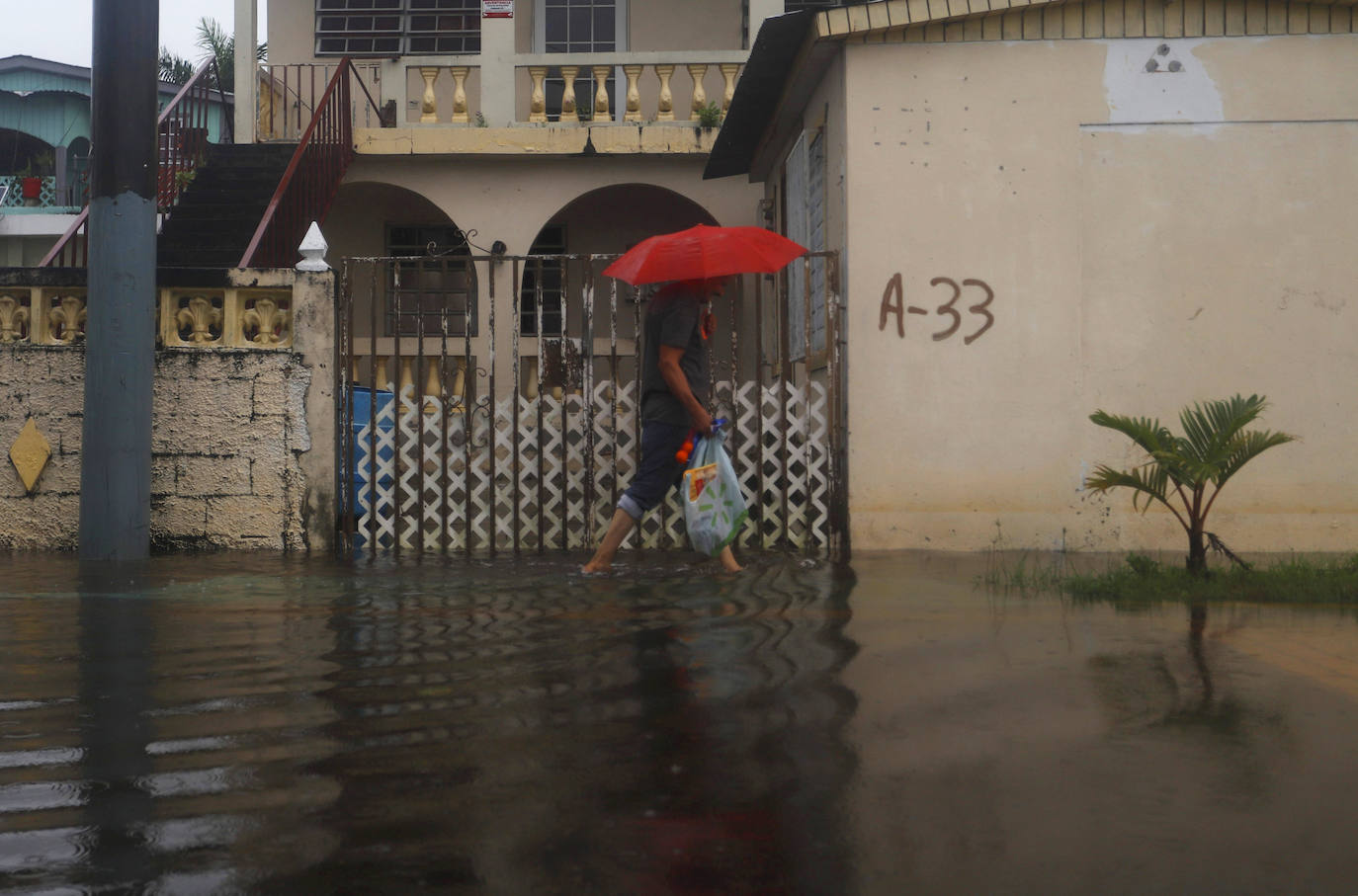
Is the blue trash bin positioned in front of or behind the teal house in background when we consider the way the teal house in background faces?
in front

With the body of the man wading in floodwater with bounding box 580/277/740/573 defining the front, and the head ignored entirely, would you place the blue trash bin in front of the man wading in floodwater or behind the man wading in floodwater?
behind

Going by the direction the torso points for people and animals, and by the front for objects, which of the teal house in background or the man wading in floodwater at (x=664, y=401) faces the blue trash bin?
the teal house in background

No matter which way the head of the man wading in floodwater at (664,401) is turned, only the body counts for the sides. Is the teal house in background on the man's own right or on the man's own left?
on the man's own left

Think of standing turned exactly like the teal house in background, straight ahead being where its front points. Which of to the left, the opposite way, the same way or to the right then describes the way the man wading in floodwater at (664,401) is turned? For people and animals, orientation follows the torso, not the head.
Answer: to the left

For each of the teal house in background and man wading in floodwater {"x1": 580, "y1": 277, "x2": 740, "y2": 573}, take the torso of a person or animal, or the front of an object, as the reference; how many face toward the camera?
1

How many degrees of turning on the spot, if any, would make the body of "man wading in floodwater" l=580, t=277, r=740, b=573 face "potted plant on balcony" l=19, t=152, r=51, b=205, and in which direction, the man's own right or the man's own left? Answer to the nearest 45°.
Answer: approximately 135° to the man's own left

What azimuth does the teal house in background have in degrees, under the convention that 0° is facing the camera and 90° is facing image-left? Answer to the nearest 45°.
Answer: approximately 0°

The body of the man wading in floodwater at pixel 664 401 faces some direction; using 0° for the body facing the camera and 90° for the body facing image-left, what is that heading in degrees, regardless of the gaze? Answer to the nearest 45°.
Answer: approximately 270°

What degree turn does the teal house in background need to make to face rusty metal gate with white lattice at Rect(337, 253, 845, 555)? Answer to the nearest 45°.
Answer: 0° — it already faces it
